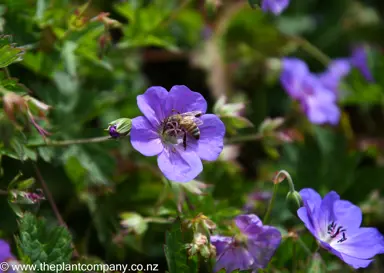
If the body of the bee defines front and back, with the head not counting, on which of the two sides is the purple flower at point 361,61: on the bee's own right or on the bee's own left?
on the bee's own right

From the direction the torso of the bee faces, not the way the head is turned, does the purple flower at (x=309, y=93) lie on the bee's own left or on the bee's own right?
on the bee's own right

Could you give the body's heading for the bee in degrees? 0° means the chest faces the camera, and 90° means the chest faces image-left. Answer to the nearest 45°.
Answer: approximately 90°

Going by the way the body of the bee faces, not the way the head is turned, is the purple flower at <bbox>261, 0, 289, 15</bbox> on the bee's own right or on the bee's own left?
on the bee's own right

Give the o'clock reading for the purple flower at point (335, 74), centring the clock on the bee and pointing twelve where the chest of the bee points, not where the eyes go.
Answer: The purple flower is roughly at 4 o'clock from the bee.
